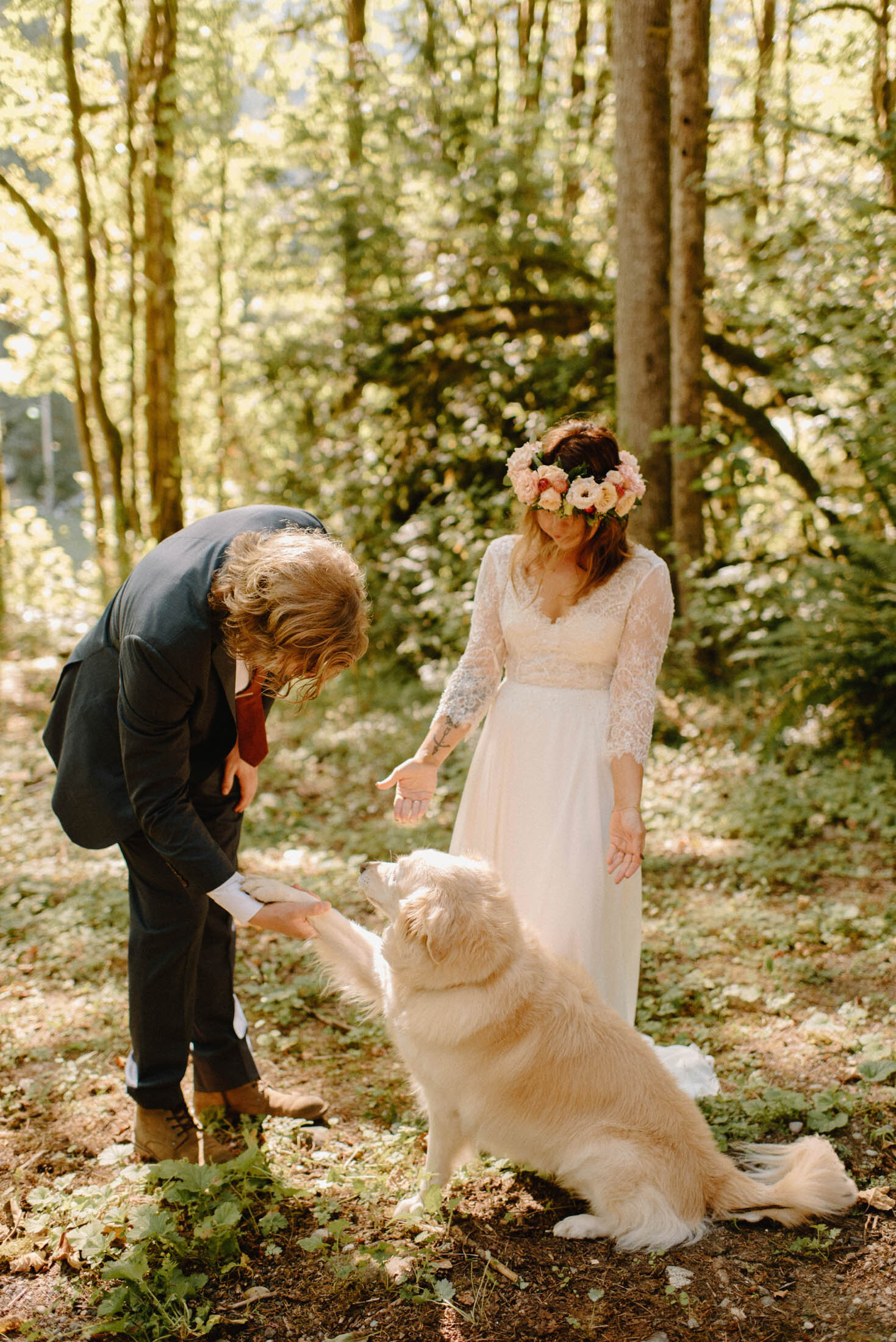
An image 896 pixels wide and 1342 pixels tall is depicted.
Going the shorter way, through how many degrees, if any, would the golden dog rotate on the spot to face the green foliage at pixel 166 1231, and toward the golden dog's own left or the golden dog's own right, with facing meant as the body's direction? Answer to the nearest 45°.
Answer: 0° — it already faces it

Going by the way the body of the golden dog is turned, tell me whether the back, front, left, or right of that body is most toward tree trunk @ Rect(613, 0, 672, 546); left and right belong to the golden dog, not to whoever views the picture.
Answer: right

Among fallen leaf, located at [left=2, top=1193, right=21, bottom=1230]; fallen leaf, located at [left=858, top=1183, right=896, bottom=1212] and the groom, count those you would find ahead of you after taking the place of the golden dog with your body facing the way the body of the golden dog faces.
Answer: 2

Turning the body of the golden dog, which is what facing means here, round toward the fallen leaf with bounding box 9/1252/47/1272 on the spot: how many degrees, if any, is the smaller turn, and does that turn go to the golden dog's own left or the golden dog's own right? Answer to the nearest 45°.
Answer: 0° — it already faces it

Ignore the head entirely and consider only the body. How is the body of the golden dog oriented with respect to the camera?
to the viewer's left

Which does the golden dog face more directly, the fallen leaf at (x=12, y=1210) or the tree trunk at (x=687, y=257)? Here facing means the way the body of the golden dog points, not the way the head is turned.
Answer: the fallen leaf

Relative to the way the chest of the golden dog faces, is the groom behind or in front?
in front

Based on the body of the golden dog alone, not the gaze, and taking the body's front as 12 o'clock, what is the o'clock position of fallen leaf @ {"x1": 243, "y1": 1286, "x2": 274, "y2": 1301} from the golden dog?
The fallen leaf is roughly at 11 o'clock from the golden dog.

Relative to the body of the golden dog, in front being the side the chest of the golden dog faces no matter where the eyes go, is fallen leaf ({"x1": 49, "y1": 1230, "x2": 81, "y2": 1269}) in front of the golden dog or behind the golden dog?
in front
